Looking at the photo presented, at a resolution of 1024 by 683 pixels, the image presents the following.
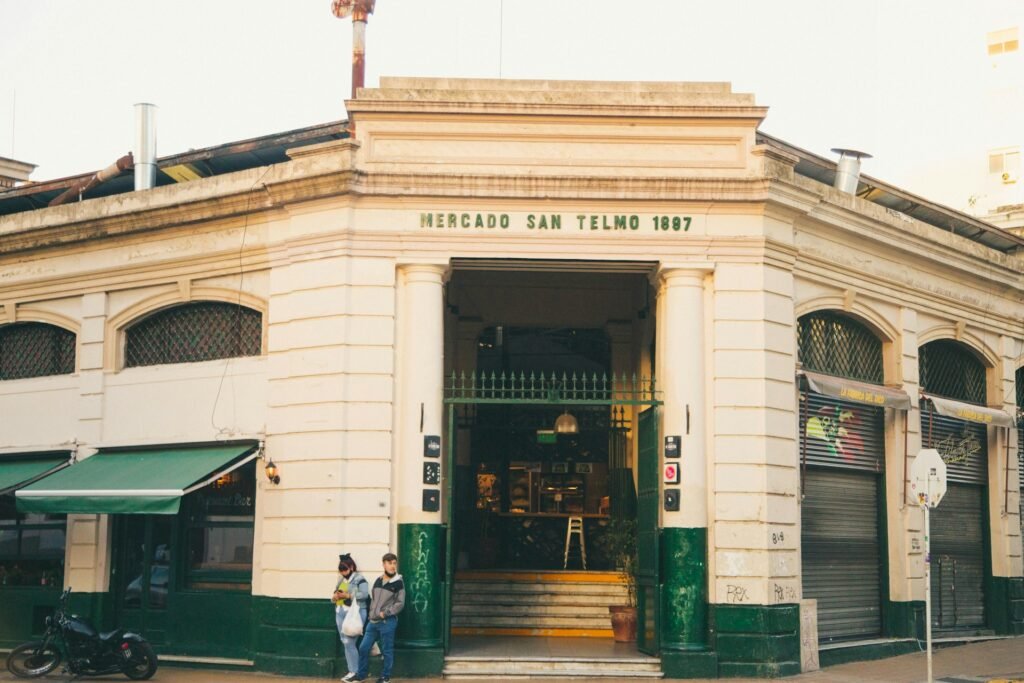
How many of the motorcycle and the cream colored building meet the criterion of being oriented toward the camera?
1

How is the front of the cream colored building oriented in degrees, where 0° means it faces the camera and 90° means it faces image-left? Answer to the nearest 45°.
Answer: approximately 0°

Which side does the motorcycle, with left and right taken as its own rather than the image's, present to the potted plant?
back

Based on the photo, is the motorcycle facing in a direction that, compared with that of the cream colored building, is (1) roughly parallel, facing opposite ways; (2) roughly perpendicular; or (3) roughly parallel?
roughly perpendicular

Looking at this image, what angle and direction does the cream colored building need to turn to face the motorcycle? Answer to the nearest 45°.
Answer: approximately 90° to its right

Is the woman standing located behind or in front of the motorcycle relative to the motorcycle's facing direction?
behind

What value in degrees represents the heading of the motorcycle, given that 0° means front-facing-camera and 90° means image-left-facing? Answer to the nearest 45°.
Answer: approximately 90°

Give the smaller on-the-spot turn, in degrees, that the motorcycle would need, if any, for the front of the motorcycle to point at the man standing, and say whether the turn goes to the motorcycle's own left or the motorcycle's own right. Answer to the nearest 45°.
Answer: approximately 135° to the motorcycle's own left
